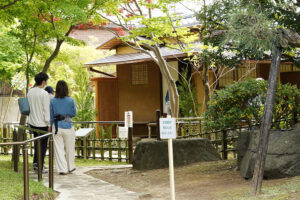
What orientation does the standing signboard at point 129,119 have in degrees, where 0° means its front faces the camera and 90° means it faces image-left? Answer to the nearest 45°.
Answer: approximately 0°

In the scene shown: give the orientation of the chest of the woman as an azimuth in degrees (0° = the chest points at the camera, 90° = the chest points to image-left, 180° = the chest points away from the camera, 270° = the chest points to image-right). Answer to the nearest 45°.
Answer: approximately 180°

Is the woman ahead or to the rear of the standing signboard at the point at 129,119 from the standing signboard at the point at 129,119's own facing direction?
ahead

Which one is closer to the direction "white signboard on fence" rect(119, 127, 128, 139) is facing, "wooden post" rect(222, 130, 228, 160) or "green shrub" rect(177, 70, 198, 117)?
the wooden post

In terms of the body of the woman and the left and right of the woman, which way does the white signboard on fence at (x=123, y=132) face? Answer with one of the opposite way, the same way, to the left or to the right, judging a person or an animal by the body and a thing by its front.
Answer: the opposite way

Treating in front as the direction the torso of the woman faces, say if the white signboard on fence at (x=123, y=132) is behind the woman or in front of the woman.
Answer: in front

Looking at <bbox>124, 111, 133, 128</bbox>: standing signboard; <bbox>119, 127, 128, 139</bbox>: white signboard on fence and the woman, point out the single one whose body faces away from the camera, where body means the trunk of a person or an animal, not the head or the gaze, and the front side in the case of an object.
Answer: the woman

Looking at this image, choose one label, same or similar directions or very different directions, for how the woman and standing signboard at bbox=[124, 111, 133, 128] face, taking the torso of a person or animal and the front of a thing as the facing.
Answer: very different directions

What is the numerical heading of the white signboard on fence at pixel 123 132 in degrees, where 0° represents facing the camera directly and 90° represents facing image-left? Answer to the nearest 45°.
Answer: approximately 0°
